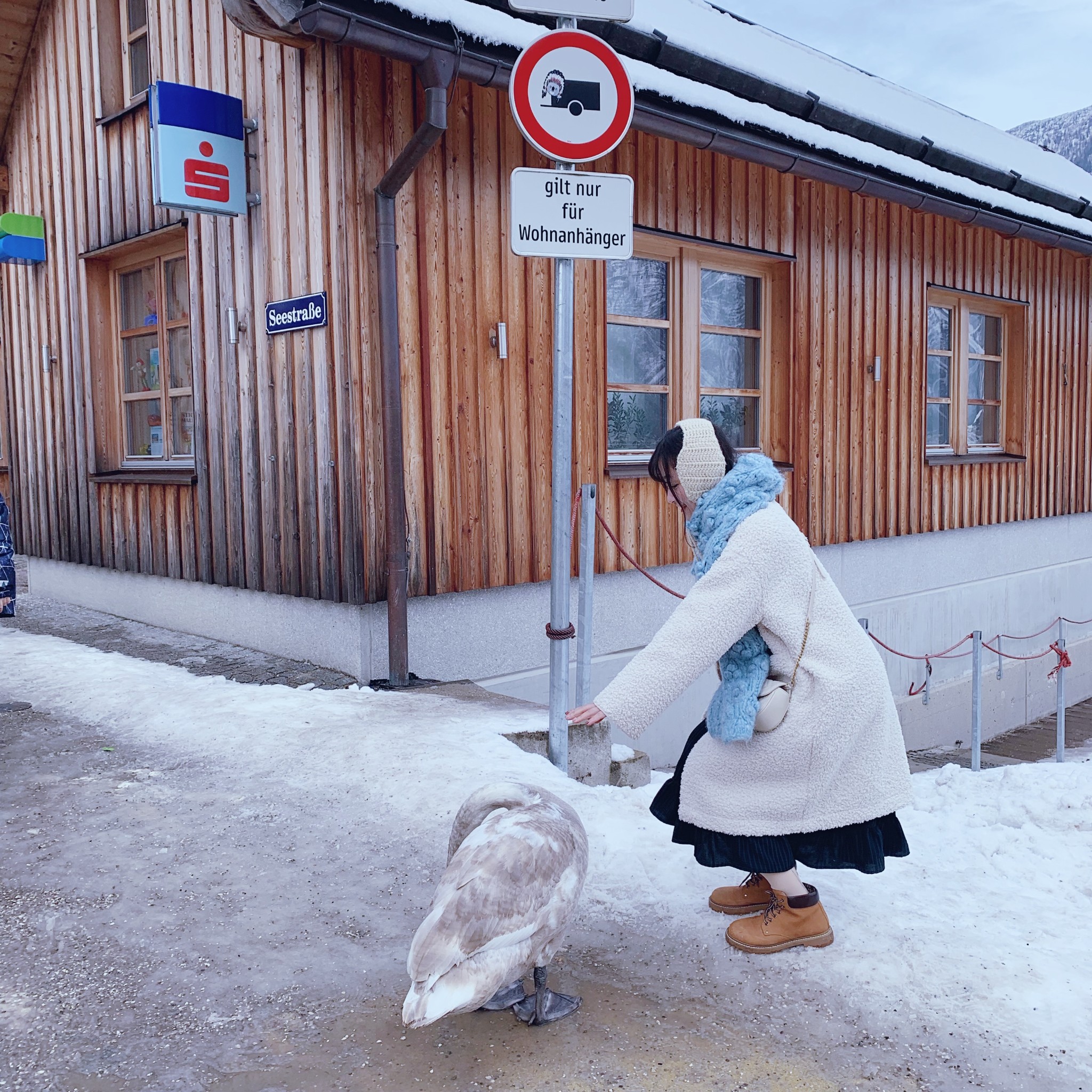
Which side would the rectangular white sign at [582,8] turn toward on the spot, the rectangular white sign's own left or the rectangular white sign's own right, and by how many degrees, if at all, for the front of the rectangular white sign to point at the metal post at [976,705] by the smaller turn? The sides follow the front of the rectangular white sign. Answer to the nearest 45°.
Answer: approximately 135° to the rectangular white sign's own left

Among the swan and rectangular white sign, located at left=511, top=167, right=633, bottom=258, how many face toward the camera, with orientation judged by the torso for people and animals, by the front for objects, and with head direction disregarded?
1

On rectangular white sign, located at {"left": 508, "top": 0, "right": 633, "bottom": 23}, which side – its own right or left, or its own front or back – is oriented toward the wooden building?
back

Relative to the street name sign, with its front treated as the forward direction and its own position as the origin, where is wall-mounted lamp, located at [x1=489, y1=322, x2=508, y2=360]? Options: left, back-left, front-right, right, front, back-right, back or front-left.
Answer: back-left

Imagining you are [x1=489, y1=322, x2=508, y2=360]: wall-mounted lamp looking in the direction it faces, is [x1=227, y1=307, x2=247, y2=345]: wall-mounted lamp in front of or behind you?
behind

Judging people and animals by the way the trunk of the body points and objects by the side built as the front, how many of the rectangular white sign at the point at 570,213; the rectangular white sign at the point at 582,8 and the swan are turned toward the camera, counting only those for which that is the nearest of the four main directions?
2

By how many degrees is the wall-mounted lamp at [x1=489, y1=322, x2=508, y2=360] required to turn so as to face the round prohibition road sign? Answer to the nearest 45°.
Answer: approximately 45° to its right

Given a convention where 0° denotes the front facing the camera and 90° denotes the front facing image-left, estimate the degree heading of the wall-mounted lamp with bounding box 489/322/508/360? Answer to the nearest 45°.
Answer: approximately 315°

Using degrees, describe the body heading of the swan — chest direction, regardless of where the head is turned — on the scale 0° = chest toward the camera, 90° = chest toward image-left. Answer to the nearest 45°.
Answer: approximately 225°
